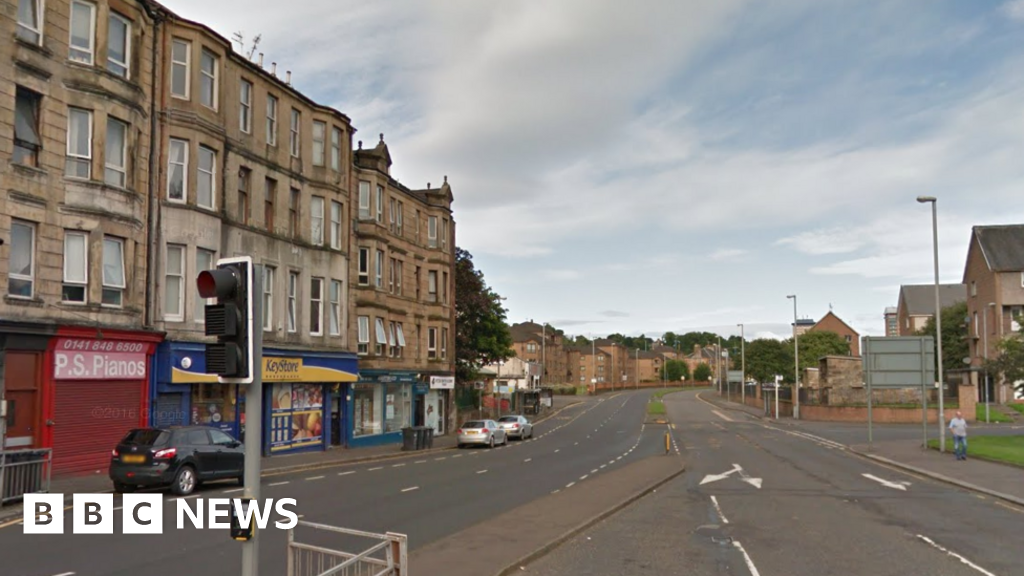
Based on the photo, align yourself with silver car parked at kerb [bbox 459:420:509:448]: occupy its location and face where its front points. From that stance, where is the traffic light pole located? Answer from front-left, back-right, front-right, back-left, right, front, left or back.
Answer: back-right

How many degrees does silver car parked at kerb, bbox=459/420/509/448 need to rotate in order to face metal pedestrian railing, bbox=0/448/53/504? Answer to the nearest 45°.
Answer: approximately 135° to its right

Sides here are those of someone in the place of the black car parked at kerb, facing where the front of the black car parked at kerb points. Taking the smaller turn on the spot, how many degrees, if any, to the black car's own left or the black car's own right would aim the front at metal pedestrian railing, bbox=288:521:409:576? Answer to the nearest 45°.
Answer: approximately 135° to the black car's own right

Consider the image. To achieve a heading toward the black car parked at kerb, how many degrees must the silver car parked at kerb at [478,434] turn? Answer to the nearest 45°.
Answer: approximately 135° to its right

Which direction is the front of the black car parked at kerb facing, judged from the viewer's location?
facing away from the viewer and to the right of the viewer

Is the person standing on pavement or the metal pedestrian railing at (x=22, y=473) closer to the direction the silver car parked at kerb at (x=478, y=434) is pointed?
the person standing on pavement

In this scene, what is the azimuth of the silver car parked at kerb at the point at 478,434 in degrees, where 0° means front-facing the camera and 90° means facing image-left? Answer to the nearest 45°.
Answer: approximately 225°

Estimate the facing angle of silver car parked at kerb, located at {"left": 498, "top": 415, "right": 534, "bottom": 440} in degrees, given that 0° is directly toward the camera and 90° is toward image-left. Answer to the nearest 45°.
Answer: approximately 225°

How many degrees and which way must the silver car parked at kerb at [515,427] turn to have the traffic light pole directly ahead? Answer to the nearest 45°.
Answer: approximately 135° to its right

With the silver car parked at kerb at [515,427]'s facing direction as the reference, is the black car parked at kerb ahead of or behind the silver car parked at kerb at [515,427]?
behind
